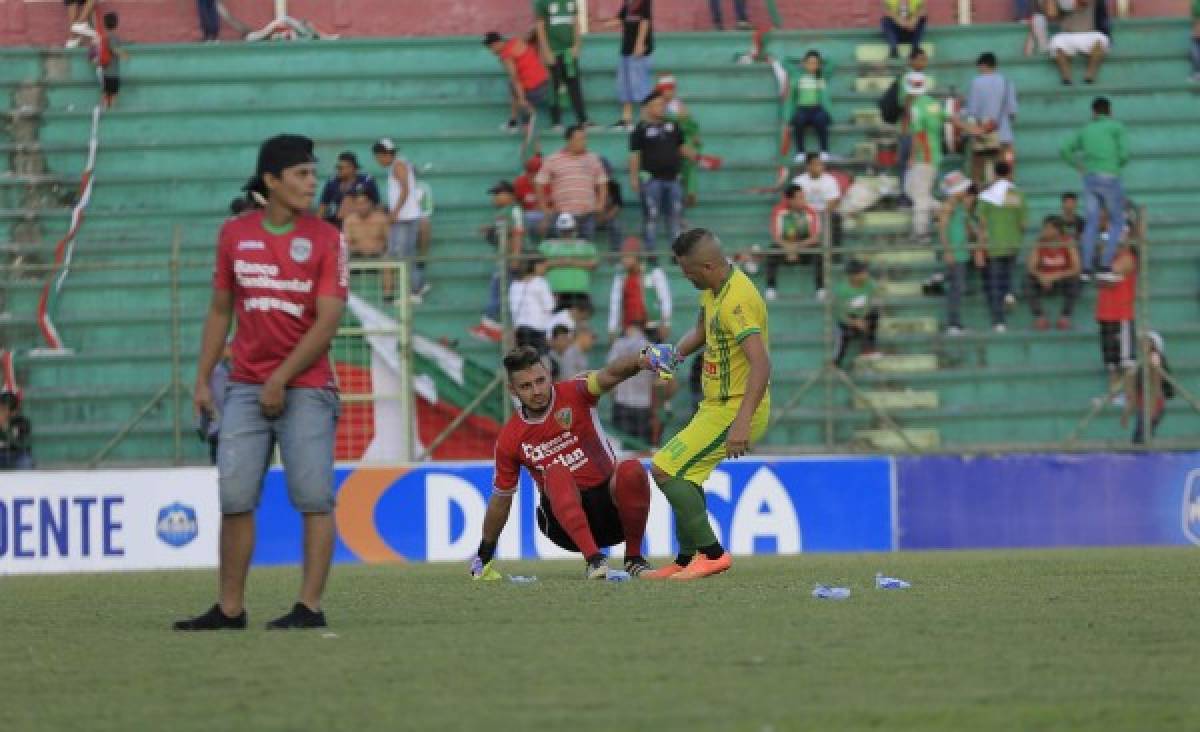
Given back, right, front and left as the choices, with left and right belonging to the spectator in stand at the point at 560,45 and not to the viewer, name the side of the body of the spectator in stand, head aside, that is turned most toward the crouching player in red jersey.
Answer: front

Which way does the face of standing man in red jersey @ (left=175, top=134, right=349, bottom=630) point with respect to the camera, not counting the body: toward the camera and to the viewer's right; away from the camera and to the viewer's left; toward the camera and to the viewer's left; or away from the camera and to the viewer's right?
toward the camera and to the viewer's right

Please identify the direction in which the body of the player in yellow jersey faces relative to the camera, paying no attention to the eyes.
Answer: to the viewer's left

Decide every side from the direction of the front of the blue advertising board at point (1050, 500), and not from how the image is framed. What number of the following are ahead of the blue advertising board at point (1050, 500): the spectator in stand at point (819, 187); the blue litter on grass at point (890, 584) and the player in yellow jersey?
2

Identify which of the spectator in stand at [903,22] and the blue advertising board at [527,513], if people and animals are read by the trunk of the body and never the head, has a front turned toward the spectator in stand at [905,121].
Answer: the spectator in stand at [903,22]

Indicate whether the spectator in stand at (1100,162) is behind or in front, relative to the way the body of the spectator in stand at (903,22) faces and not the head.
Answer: in front

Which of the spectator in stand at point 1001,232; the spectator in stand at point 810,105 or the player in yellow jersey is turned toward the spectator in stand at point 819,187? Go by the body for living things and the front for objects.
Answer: the spectator in stand at point 810,105
